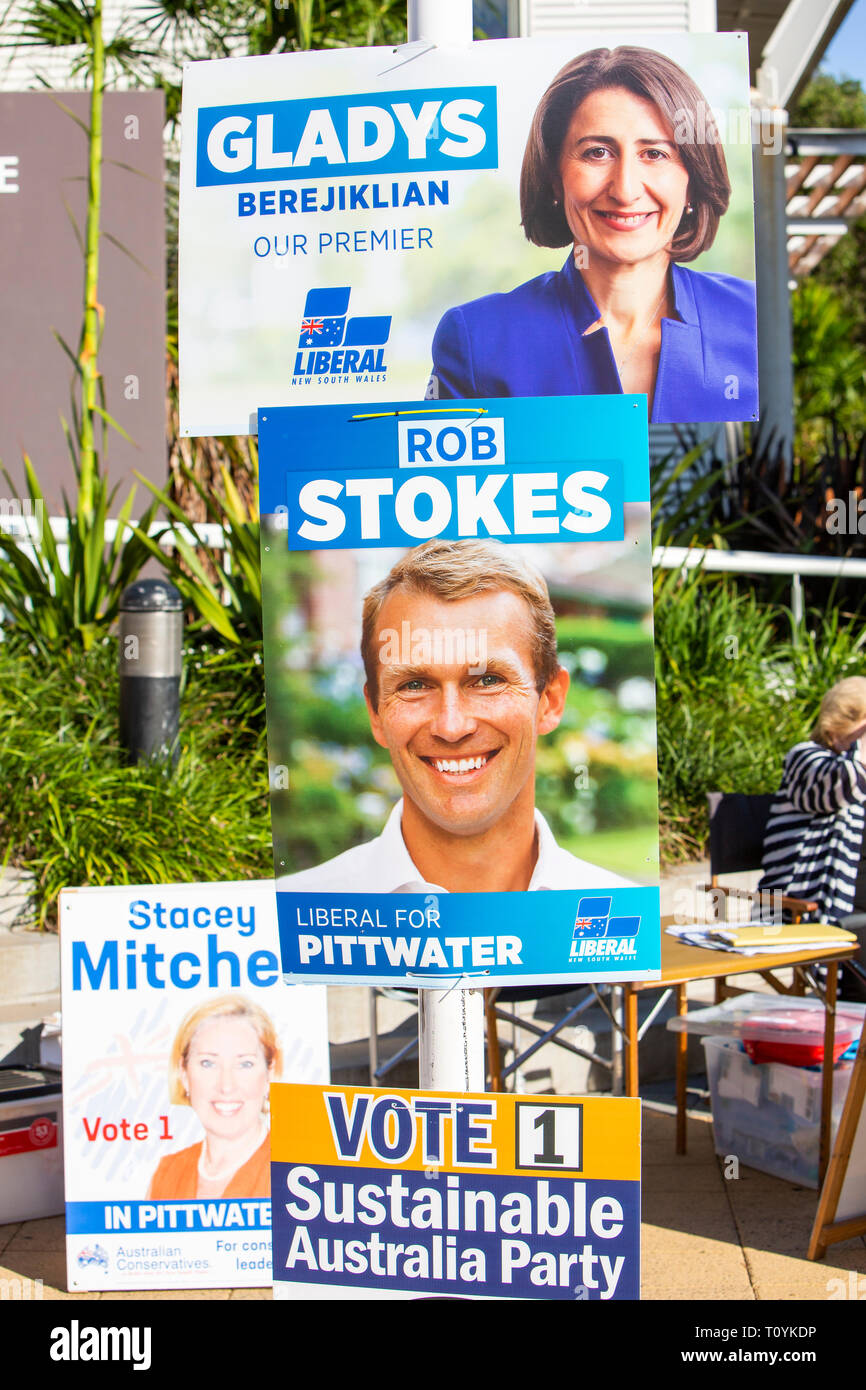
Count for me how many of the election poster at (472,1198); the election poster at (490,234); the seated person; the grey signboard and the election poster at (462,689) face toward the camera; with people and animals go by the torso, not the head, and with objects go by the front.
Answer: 4

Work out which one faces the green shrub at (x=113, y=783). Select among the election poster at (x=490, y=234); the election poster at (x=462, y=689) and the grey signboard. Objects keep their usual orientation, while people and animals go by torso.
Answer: the grey signboard

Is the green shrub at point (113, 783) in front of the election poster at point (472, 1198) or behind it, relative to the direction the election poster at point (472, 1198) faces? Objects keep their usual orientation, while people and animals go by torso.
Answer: behind
